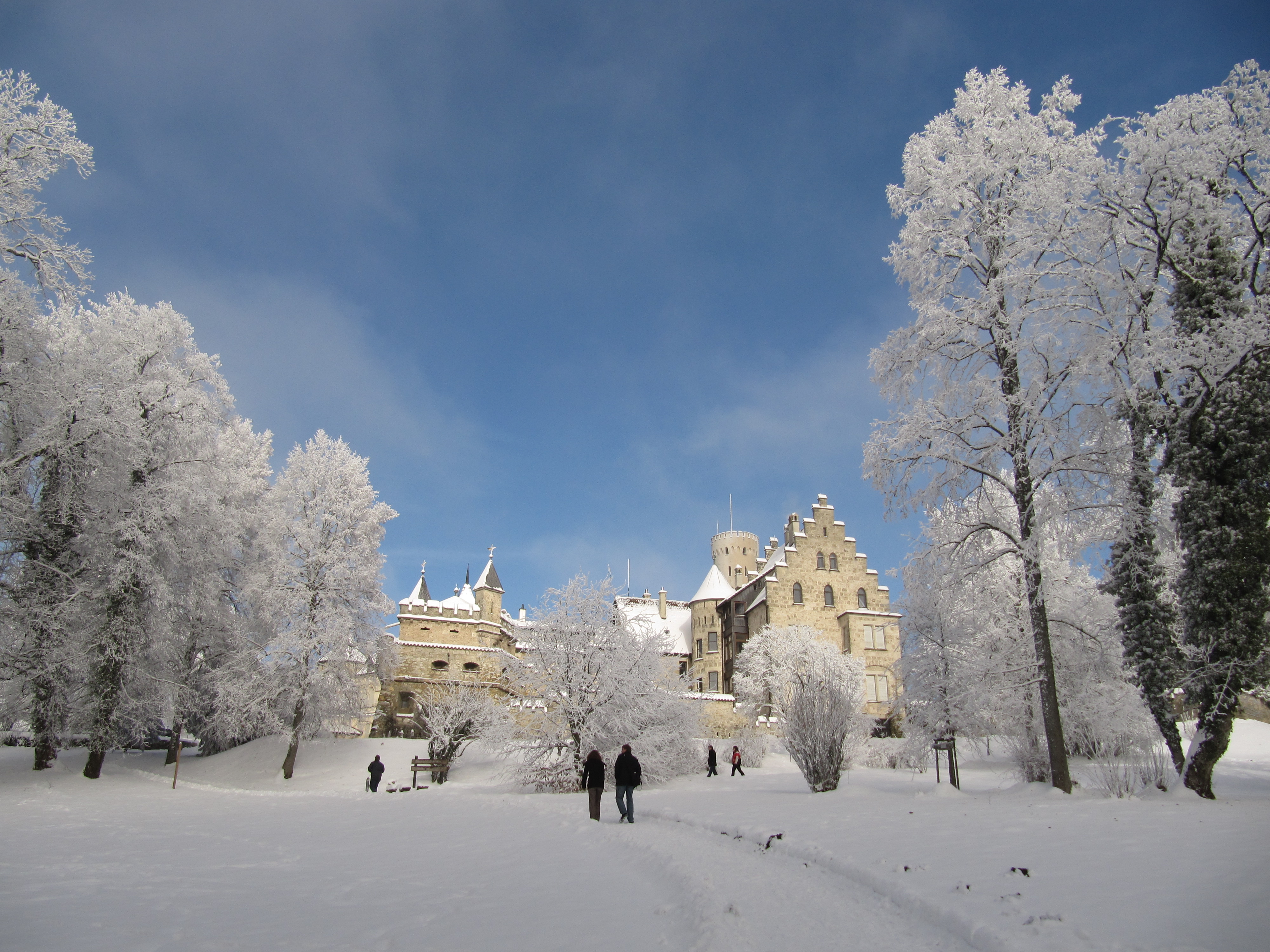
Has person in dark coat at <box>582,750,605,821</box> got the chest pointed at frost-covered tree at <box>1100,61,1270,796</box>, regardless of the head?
no

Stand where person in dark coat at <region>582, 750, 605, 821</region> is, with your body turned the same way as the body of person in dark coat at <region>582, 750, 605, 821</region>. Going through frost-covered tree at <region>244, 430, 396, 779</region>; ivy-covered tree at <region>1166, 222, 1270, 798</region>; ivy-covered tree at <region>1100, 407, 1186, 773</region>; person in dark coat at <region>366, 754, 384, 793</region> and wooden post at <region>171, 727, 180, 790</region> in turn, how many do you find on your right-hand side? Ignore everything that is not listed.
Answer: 2

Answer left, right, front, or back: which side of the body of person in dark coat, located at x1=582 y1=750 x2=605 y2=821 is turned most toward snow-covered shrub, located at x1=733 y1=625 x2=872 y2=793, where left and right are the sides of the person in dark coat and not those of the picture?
front

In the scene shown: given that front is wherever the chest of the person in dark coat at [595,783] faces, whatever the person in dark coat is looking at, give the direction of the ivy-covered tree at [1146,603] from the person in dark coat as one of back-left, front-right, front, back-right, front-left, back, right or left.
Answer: right

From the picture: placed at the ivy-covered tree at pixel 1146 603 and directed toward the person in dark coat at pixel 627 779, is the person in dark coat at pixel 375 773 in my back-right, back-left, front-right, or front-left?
front-right

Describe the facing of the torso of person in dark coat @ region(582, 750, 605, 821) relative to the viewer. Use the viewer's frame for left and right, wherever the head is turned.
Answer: facing away from the viewer

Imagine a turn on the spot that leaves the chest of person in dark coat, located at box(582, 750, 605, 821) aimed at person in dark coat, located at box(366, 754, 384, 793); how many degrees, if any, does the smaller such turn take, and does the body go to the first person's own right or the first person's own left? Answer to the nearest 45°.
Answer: approximately 45° to the first person's own left

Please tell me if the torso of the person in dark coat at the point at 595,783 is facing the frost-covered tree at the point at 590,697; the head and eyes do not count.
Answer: yes

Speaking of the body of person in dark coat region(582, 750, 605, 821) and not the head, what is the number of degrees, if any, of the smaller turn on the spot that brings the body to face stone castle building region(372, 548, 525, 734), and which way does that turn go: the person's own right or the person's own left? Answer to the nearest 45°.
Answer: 0° — they already face it

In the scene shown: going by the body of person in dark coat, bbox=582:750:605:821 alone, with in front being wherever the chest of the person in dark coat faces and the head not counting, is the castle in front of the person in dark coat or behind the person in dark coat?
in front

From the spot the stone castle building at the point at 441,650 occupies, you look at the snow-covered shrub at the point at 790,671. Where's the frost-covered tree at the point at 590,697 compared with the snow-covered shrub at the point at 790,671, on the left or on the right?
right

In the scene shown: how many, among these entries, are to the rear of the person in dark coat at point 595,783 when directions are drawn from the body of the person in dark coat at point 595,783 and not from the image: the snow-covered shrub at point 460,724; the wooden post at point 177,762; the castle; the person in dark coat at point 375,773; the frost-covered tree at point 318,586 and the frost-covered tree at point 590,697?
0

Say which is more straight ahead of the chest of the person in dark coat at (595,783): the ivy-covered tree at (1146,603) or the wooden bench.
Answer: the wooden bench

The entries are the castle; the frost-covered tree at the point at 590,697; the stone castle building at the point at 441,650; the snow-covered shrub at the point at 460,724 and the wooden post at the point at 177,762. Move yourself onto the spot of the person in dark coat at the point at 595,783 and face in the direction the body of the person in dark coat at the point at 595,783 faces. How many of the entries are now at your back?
0

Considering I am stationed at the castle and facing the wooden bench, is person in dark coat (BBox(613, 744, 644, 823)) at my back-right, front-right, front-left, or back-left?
front-left

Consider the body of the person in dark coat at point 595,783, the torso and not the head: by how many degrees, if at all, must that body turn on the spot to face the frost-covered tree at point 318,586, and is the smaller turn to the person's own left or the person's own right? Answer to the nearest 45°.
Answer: approximately 45° to the person's own left

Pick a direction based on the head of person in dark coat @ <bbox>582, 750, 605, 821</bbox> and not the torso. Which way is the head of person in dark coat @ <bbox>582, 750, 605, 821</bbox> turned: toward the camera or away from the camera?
away from the camera

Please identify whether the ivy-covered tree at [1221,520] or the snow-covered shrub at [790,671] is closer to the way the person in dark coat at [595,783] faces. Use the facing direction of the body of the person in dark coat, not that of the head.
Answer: the snow-covered shrub
